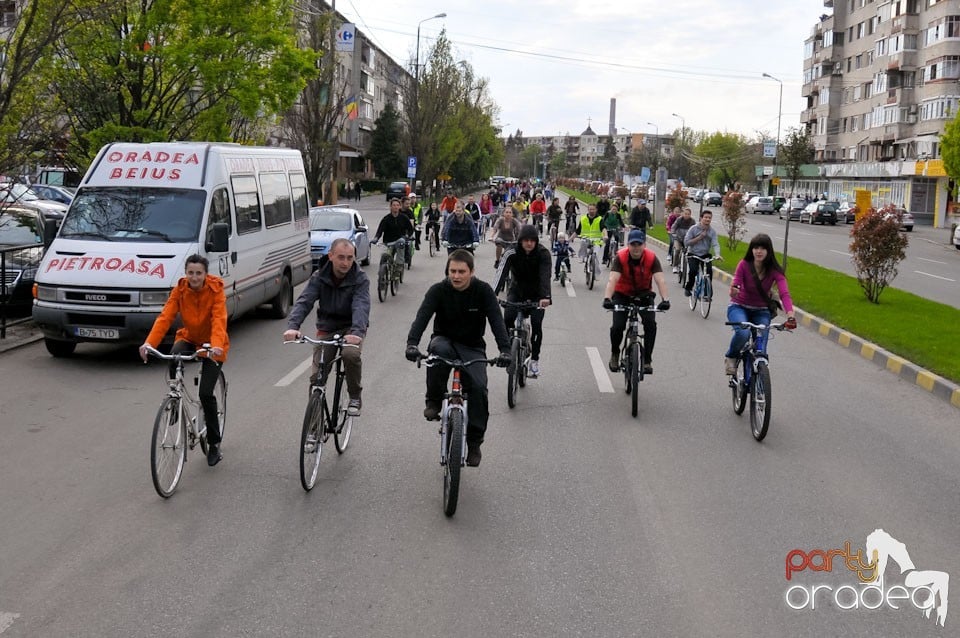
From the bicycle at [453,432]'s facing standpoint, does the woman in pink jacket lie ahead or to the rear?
to the rear

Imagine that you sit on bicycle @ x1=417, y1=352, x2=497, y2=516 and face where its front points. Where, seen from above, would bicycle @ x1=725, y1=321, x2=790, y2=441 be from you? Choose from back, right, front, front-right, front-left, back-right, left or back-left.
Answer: back-left

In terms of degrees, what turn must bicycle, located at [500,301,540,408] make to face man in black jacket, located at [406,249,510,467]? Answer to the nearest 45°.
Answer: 0° — it already faces them

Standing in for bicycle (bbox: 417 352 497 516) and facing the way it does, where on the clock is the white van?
The white van is roughly at 5 o'clock from the bicycle.

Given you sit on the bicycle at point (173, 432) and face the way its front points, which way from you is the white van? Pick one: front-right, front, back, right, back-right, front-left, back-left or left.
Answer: back-right

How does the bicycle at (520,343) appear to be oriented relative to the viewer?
toward the camera

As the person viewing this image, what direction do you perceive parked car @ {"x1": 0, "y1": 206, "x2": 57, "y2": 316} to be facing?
facing the viewer

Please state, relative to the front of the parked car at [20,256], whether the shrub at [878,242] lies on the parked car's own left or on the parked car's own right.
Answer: on the parked car's own left

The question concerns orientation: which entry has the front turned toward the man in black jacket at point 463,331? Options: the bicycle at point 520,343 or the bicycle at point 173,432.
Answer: the bicycle at point 520,343

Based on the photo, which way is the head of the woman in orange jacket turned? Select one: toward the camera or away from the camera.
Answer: toward the camera

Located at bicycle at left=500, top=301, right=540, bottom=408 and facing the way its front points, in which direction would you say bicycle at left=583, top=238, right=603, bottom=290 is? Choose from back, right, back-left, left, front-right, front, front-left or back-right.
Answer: back

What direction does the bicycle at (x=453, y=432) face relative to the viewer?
toward the camera

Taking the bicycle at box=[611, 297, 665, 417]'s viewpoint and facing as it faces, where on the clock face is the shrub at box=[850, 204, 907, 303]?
The shrub is roughly at 7 o'clock from the bicycle.
